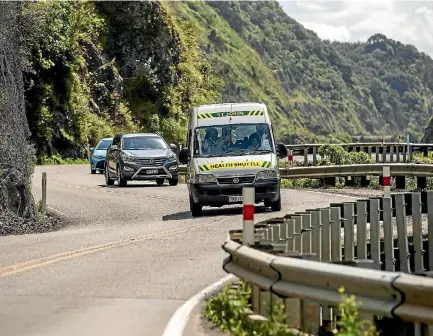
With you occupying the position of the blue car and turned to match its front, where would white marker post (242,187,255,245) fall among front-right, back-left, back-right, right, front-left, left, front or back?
front-left

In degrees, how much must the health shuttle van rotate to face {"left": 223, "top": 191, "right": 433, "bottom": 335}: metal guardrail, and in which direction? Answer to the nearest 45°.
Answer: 0° — it already faces it

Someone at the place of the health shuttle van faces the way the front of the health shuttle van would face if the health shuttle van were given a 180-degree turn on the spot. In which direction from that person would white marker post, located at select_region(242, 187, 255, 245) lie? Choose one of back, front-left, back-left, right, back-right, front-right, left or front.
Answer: back

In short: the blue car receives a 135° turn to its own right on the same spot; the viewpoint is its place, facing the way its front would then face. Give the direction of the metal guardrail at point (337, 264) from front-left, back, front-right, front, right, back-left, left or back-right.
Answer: back

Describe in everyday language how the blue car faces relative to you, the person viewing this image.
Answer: facing the viewer and to the left of the viewer

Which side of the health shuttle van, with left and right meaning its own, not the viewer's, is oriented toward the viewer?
front

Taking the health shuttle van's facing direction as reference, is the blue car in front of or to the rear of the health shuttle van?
to the rear

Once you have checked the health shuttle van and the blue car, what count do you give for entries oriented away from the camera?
0
